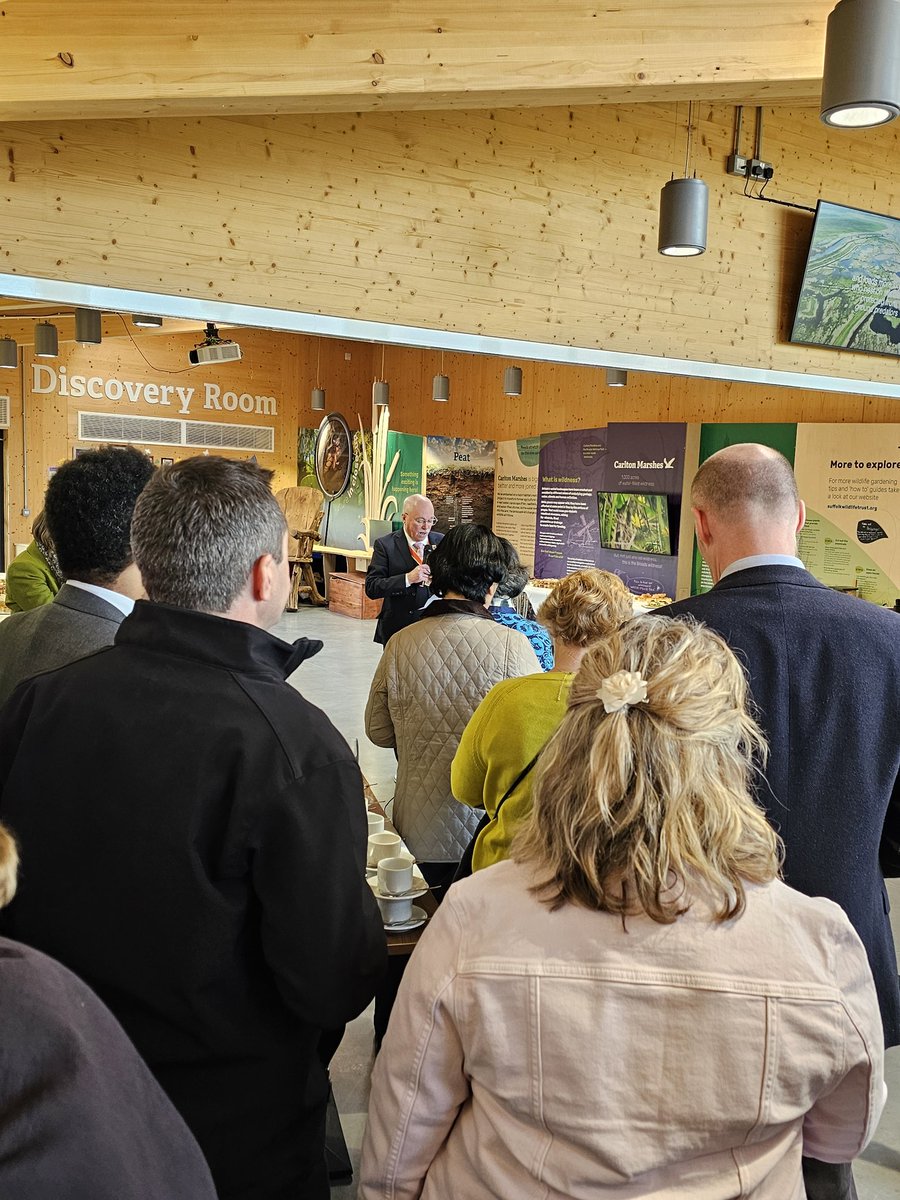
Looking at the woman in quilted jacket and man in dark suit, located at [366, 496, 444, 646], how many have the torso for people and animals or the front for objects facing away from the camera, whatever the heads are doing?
1

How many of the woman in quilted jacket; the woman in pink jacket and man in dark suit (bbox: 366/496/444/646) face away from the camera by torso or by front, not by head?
2

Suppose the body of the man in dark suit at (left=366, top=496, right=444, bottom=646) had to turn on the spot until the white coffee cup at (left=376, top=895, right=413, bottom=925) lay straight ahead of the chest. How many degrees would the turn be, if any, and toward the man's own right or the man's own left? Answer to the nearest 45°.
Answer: approximately 45° to the man's own right

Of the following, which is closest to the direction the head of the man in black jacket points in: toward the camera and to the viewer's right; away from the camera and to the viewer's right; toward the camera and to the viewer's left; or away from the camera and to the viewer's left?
away from the camera and to the viewer's right

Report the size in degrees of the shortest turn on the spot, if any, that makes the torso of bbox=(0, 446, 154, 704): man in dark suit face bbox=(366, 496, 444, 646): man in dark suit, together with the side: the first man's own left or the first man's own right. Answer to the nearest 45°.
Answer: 0° — they already face them

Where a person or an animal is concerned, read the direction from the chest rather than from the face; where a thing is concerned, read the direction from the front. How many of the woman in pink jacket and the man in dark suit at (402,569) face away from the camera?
1

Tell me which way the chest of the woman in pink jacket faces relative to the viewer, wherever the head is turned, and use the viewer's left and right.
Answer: facing away from the viewer

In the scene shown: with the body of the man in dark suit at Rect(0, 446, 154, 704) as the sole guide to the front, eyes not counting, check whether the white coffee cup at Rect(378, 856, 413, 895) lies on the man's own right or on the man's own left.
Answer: on the man's own right

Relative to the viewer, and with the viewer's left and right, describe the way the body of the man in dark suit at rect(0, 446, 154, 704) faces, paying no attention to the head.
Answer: facing away from the viewer and to the right of the viewer

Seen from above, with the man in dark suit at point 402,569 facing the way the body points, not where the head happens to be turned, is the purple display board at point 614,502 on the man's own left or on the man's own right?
on the man's own left

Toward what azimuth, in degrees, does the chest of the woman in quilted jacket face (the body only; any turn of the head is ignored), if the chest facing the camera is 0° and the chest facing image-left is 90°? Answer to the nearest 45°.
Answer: approximately 180°

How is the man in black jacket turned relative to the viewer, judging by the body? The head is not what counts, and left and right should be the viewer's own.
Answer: facing away from the viewer and to the right of the viewer

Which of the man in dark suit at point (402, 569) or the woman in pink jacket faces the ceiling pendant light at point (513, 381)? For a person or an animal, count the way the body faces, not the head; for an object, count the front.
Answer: the woman in pink jacket

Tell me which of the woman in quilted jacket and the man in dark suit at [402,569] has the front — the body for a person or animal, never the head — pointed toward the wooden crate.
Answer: the woman in quilted jacket
